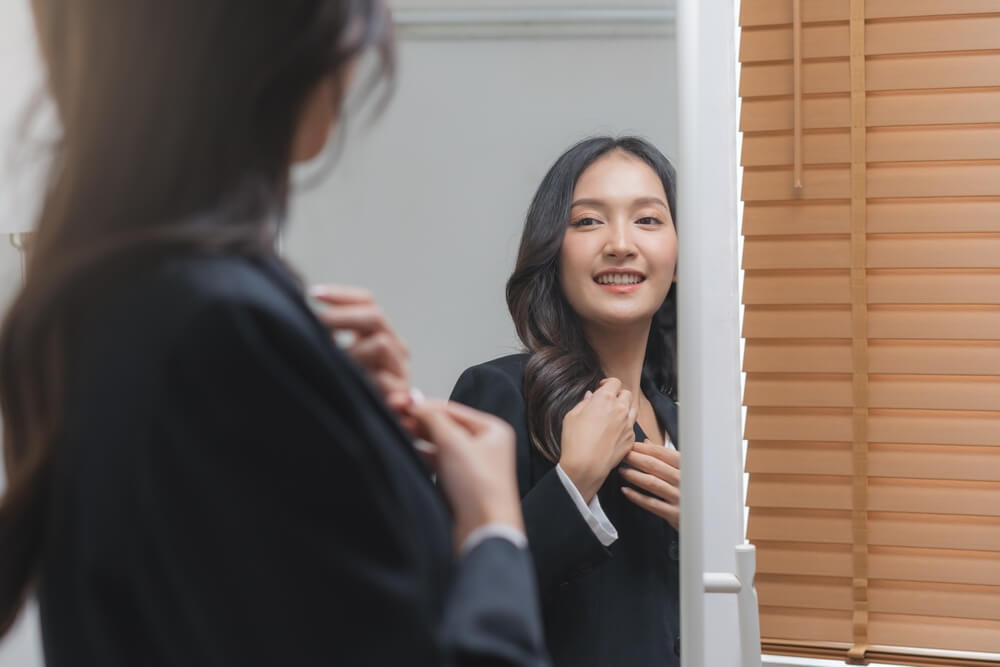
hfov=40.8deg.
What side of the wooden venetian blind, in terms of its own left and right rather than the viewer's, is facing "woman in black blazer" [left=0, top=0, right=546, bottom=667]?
front

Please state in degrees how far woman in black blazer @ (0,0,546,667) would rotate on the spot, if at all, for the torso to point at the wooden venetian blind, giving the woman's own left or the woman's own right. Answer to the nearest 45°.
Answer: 0° — they already face it

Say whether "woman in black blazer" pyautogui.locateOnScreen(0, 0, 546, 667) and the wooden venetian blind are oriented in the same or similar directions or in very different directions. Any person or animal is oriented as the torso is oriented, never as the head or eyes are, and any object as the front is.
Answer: very different directions

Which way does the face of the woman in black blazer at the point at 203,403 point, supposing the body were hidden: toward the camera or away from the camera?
away from the camera

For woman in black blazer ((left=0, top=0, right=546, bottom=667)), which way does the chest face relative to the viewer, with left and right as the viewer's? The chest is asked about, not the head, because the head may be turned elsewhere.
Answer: facing away from the viewer and to the right of the viewer

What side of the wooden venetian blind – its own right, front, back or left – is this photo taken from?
front

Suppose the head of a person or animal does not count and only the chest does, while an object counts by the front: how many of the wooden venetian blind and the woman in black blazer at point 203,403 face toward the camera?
1

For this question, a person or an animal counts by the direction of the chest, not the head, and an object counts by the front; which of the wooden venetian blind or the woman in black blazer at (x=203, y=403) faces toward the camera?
the wooden venetian blind
